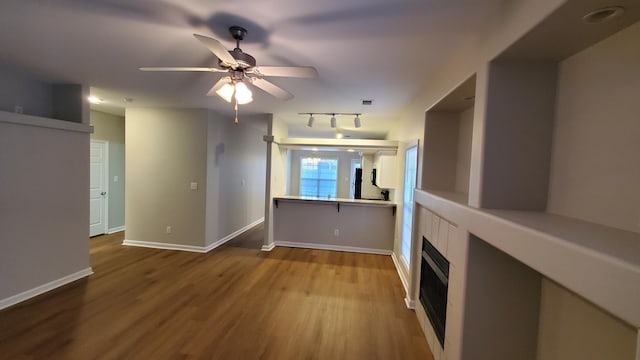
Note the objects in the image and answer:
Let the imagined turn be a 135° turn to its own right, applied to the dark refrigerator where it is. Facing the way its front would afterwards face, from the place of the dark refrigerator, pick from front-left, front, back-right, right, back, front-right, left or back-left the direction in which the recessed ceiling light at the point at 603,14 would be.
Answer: back-right

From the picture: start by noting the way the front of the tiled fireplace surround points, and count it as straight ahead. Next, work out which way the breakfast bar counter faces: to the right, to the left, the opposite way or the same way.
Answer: to the left

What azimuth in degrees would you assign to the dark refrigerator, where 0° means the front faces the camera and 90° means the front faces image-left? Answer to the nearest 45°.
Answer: approximately 90°

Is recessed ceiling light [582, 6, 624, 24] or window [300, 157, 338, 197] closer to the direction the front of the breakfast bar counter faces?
the recessed ceiling light

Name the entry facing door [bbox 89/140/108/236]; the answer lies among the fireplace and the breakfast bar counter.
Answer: the fireplace

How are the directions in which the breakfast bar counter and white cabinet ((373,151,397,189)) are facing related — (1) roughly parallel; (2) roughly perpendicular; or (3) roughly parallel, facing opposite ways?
roughly perpendicular

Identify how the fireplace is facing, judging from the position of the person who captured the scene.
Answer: facing to the left of the viewer

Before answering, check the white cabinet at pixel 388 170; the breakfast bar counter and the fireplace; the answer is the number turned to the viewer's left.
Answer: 2

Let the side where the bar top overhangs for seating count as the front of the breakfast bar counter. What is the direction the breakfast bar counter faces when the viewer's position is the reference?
facing the viewer
